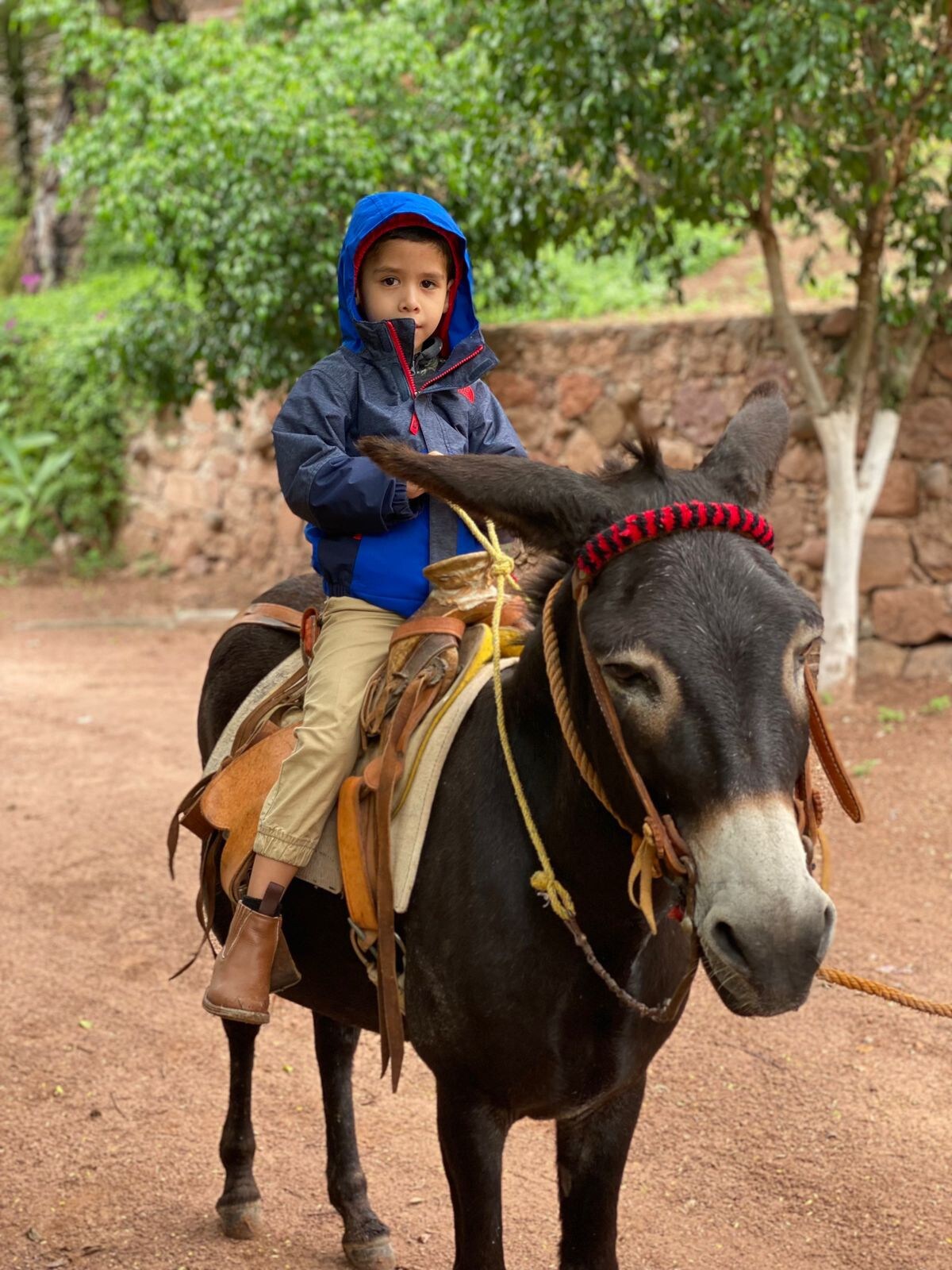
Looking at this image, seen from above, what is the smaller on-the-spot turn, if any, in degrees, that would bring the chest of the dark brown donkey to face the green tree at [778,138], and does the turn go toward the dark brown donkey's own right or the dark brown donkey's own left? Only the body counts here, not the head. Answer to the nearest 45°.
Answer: approximately 135° to the dark brown donkey's own left

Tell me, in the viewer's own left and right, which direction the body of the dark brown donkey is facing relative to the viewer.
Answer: facing the viewer and to the right of the viewer

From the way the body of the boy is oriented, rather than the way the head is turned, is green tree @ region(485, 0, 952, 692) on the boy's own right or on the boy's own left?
on the boy's own left
